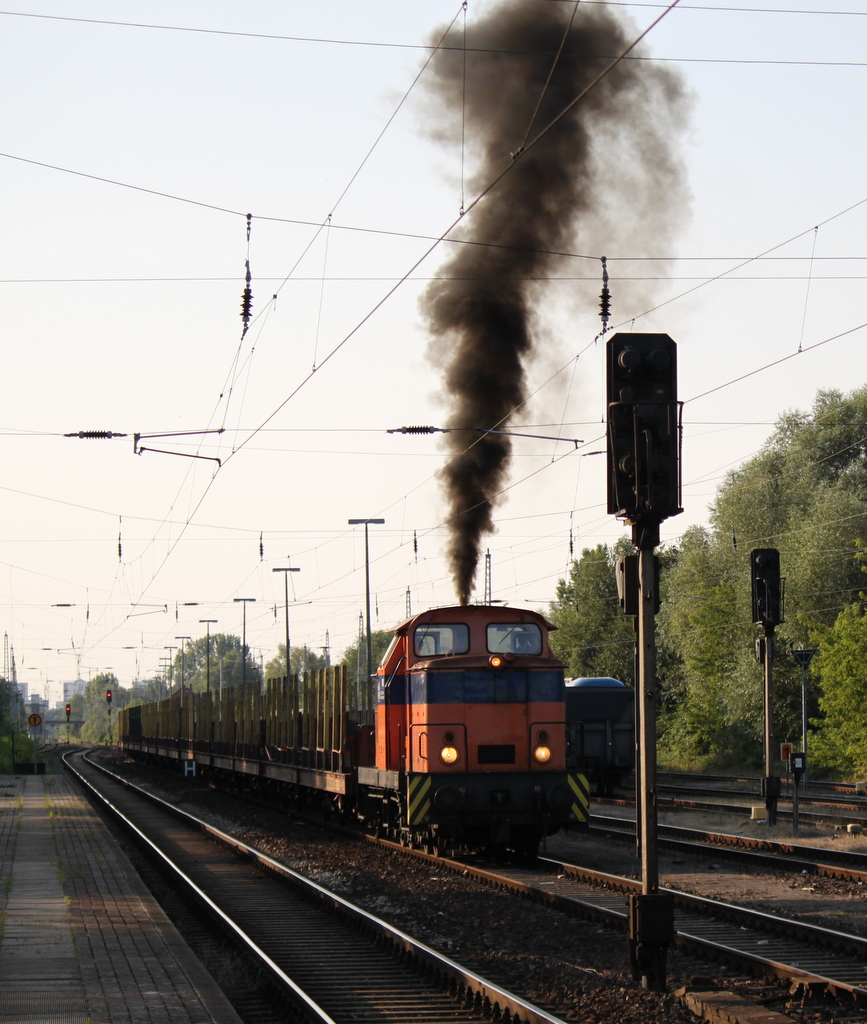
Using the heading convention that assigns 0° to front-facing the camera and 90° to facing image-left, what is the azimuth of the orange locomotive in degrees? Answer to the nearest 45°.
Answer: approximately 0°

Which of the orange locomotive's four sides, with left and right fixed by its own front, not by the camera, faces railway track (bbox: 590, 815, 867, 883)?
left
